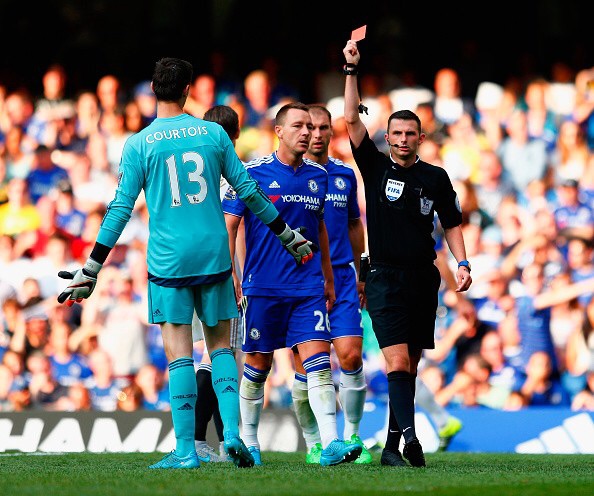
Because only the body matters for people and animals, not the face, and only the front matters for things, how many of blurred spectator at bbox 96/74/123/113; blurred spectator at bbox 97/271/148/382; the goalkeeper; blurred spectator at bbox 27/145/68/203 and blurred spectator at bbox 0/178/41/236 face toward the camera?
4

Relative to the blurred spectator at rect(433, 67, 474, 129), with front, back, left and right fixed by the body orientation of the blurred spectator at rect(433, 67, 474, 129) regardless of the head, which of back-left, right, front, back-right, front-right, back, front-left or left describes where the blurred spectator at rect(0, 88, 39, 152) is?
right

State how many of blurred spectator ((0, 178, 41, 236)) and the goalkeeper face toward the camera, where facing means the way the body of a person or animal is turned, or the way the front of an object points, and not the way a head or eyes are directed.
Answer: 1

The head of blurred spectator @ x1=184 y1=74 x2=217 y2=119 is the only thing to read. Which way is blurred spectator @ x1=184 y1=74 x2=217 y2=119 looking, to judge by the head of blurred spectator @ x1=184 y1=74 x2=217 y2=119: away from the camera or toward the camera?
toward the camera

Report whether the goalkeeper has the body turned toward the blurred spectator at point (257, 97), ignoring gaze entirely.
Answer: yes

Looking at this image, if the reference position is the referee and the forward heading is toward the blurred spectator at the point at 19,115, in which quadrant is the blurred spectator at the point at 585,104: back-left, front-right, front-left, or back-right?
front-right

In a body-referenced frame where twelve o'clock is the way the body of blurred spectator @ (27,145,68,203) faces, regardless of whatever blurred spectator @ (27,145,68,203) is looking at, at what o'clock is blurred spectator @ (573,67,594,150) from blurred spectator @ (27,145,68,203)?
blurred spectator @ (573,67,594,150) is roughly at 10 o'clock from blurred spectator @ (27,145,68,203).

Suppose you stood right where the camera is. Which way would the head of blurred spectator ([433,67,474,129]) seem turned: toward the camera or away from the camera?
toward the camera

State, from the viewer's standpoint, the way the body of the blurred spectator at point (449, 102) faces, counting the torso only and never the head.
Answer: toward the camera

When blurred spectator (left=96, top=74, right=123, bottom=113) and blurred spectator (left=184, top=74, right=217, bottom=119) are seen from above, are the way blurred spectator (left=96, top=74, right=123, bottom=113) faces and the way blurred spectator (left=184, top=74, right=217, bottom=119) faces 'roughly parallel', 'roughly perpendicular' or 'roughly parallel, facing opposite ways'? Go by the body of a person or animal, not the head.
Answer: roughly parallel

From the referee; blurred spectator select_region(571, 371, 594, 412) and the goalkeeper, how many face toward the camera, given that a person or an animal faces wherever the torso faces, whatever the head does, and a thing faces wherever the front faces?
2

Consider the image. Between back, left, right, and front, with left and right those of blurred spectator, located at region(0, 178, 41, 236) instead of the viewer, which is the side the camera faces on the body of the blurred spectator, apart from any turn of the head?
front

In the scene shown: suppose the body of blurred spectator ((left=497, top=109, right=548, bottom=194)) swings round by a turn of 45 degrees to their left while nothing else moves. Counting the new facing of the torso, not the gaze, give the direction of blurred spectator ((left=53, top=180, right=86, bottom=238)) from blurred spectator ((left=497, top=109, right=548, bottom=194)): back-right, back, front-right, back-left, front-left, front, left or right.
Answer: back-right

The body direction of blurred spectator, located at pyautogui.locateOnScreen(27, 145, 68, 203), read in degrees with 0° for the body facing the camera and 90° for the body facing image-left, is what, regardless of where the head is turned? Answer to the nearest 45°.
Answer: approximately 0°

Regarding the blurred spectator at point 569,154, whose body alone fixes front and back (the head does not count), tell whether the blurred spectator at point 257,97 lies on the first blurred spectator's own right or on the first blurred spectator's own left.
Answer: on the first blurred spectator's own right

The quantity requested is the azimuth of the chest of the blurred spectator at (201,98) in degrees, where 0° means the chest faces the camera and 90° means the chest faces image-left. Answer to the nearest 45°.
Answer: approximately 0°

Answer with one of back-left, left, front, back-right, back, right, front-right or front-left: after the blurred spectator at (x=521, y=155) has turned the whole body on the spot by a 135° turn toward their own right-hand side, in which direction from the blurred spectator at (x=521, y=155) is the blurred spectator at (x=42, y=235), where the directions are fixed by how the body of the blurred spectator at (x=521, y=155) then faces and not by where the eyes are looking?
front-left

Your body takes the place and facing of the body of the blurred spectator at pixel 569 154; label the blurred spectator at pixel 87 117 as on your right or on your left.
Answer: on your right
